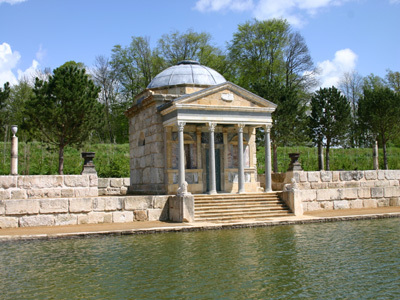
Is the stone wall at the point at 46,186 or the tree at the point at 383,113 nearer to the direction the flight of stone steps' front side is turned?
the stone wall

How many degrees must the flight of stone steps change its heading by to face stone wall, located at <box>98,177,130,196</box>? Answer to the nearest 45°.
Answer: approximately 135° to its right

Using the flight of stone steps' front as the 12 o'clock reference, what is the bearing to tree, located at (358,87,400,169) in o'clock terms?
The tree is roughly at 7 o'clock from the flight of stone steps.

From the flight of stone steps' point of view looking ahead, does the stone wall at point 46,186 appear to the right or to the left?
on its right

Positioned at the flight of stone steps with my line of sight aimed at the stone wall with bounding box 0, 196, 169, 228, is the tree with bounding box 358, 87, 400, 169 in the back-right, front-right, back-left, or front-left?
back-right

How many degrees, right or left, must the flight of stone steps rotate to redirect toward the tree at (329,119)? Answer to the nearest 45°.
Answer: approximately 135° to its left

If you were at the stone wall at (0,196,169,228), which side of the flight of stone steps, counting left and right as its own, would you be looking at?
right

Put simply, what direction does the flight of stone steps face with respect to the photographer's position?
facing the viewer

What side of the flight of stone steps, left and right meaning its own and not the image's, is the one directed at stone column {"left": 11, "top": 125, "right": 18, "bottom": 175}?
right

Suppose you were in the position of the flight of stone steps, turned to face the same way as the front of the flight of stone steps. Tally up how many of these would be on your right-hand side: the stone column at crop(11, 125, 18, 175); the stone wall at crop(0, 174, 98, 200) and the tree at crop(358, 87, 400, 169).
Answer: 2

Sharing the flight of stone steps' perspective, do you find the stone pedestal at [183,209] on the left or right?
on its right
